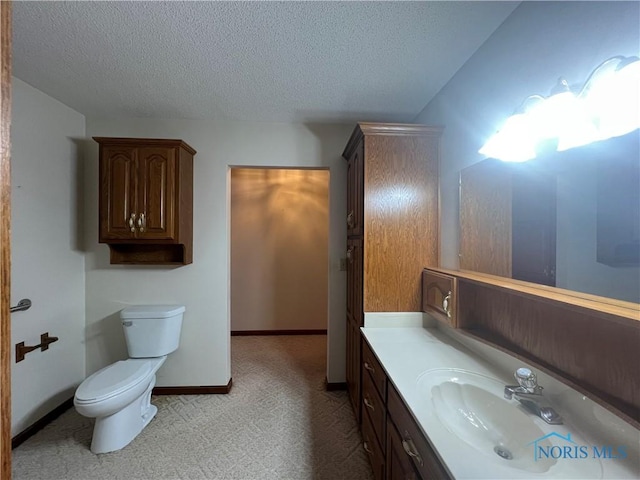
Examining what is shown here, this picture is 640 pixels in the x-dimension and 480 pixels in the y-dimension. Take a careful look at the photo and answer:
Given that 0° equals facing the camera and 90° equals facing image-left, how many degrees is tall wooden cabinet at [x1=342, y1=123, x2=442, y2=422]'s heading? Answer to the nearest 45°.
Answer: approximately 90°

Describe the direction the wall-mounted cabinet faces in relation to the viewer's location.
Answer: facing the viewer and to the left of the viewer

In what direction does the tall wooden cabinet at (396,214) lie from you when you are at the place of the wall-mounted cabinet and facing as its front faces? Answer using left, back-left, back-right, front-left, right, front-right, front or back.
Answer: left

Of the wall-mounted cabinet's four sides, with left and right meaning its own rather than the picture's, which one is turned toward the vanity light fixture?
left

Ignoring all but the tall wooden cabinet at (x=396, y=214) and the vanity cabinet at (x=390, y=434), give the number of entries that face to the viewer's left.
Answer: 2

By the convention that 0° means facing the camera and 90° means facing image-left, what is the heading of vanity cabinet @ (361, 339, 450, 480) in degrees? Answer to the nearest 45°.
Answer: approximately 90°

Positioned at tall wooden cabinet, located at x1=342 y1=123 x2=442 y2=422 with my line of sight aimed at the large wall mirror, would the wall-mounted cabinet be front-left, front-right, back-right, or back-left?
back-right

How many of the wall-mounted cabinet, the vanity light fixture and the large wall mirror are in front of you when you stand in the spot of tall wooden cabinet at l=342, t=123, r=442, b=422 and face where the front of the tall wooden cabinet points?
1
